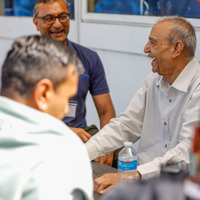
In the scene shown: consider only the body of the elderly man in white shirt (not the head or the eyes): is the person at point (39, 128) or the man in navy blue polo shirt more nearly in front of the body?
the person

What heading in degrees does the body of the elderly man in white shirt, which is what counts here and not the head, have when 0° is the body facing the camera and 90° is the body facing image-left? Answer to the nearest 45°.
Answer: approximately 45°

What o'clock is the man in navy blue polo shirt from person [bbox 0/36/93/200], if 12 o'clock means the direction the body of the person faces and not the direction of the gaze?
The man in navy blue polo shirt is roughly at 11 o'clock from the person.

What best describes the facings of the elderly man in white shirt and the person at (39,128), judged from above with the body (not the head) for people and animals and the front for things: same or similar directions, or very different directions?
very different directions

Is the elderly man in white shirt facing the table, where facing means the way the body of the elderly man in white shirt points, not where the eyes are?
yes

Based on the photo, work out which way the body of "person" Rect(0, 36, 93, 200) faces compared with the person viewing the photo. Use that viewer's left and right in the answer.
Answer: facing away from the viewer and to the right of the viewer

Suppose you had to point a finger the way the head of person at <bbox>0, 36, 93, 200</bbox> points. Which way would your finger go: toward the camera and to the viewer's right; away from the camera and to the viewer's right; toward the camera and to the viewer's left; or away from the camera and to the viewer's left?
away from the camera and to the viewer's right

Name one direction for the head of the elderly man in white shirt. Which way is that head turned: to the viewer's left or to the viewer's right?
to the viewer's left
